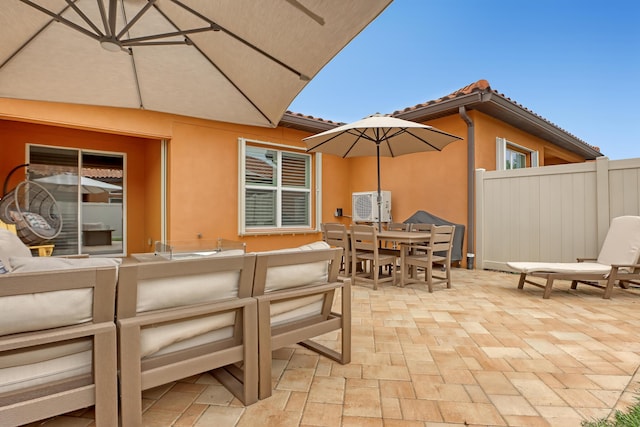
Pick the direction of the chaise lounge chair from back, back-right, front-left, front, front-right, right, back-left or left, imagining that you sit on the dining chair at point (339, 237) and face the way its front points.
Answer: front-right

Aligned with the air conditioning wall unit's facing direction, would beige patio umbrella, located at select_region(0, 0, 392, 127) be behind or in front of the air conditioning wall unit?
in front

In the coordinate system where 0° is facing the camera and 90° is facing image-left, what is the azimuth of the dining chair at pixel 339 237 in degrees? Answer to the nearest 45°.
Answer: approximately 225°

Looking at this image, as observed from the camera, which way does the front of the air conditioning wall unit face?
facing the viewer and to the left of the viewer

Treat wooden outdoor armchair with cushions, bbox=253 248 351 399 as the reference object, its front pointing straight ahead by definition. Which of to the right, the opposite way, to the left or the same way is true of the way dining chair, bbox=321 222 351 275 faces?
to the right

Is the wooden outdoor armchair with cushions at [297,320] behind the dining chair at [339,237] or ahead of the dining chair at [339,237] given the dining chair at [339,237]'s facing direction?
behind

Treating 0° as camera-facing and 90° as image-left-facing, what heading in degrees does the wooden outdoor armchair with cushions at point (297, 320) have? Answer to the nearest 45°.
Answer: approximately 135°

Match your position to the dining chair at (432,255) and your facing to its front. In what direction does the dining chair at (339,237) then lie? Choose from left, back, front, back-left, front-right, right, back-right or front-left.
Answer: front-left

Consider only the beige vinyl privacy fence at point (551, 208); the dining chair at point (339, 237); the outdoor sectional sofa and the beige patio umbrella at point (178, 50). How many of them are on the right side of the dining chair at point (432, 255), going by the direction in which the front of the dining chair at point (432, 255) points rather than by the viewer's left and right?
1

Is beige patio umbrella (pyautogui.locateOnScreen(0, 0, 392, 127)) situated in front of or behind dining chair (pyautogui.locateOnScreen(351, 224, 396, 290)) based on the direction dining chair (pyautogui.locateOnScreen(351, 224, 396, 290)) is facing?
behind

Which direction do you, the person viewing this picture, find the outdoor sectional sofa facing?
facing away from the viewer and to the left of the viewer

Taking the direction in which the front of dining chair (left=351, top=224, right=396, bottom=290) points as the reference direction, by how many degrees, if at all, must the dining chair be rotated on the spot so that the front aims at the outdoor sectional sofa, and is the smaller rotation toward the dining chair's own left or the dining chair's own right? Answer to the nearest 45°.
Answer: approximately 135° to the dining chair's own right

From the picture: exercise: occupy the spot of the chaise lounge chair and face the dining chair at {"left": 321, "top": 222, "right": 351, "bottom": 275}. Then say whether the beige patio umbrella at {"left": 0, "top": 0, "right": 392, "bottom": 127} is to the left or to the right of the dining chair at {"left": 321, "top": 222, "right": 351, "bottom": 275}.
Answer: left

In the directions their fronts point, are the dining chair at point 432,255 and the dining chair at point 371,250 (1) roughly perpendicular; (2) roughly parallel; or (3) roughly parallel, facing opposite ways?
roughly perpendicular
